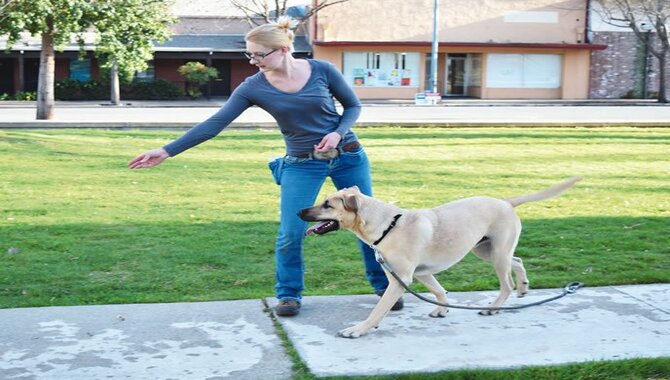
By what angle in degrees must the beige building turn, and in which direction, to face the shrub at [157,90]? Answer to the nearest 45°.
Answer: approximately 90° to its right

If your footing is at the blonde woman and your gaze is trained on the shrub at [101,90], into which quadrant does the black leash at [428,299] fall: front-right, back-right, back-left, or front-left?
back-right

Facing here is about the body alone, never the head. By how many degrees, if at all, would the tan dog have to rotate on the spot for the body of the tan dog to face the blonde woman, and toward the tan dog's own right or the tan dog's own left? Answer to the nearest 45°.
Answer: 0° — it already faces them

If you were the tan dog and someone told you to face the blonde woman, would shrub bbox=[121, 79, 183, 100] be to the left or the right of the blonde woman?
right

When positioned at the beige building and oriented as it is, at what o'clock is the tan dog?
The tan dog is roughly at 12 o'clock from the beige building.

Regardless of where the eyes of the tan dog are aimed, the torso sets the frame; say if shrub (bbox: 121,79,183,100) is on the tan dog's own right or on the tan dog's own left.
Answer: on the tan dog's own right

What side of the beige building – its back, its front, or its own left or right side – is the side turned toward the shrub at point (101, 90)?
right

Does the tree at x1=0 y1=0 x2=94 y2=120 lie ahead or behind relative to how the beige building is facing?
ahead

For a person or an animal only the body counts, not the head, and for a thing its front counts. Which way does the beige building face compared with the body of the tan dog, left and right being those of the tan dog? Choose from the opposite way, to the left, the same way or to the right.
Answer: to the left

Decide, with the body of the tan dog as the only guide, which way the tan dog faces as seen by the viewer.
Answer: to the viewer's left

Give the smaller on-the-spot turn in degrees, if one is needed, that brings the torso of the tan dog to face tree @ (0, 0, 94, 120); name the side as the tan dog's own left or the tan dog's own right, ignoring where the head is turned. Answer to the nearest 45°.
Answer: approximately 45° to the tan dog's own right

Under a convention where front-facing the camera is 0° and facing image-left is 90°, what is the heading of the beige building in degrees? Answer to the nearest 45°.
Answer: approximately 0°

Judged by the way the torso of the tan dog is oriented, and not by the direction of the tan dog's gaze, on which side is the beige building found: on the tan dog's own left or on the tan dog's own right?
on the tan dog's own right

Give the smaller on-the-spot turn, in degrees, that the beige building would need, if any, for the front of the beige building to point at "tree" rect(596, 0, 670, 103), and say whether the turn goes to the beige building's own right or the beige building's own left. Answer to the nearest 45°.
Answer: approximately 90° to the beige building's own left

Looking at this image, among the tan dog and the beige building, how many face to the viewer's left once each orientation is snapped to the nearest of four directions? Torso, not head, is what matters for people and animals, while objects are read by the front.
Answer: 1
